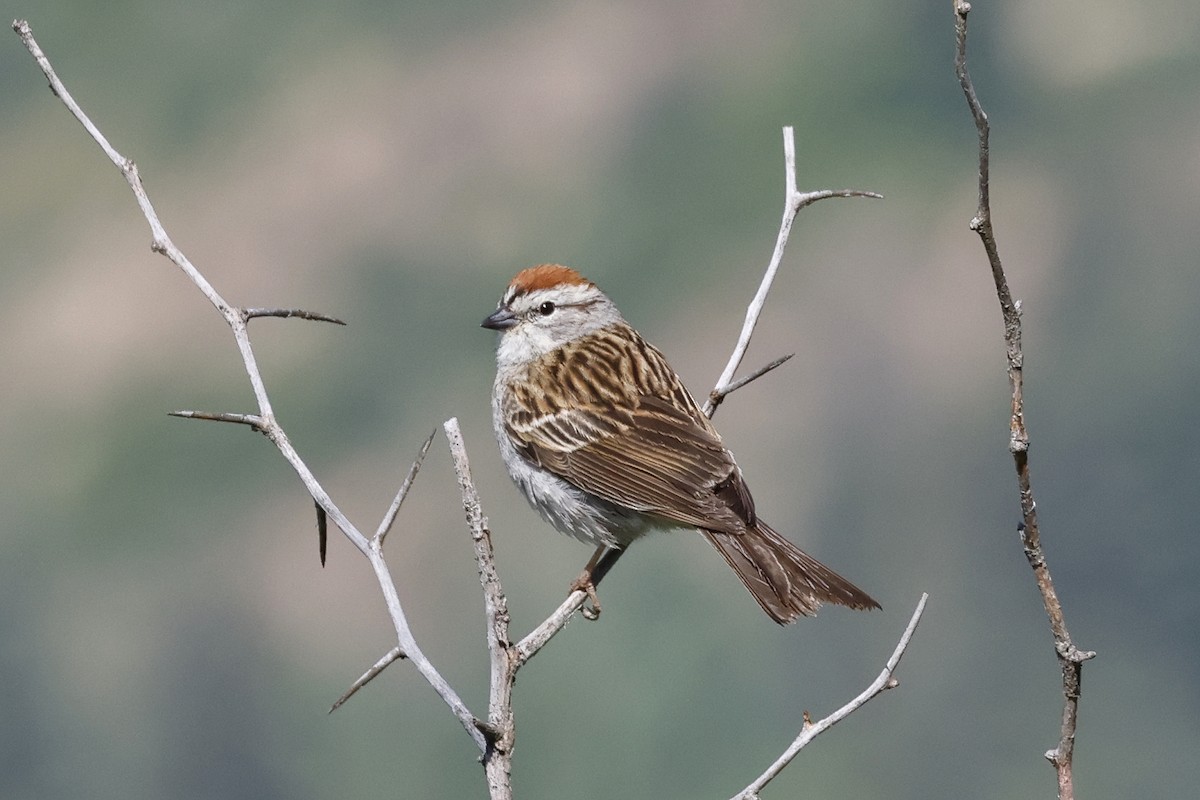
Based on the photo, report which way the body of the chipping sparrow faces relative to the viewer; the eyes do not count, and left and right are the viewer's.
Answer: facing to the left of the viewer

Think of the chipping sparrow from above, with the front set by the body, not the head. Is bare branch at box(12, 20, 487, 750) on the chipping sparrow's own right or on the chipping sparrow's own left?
on the chipping sparrow's own left
